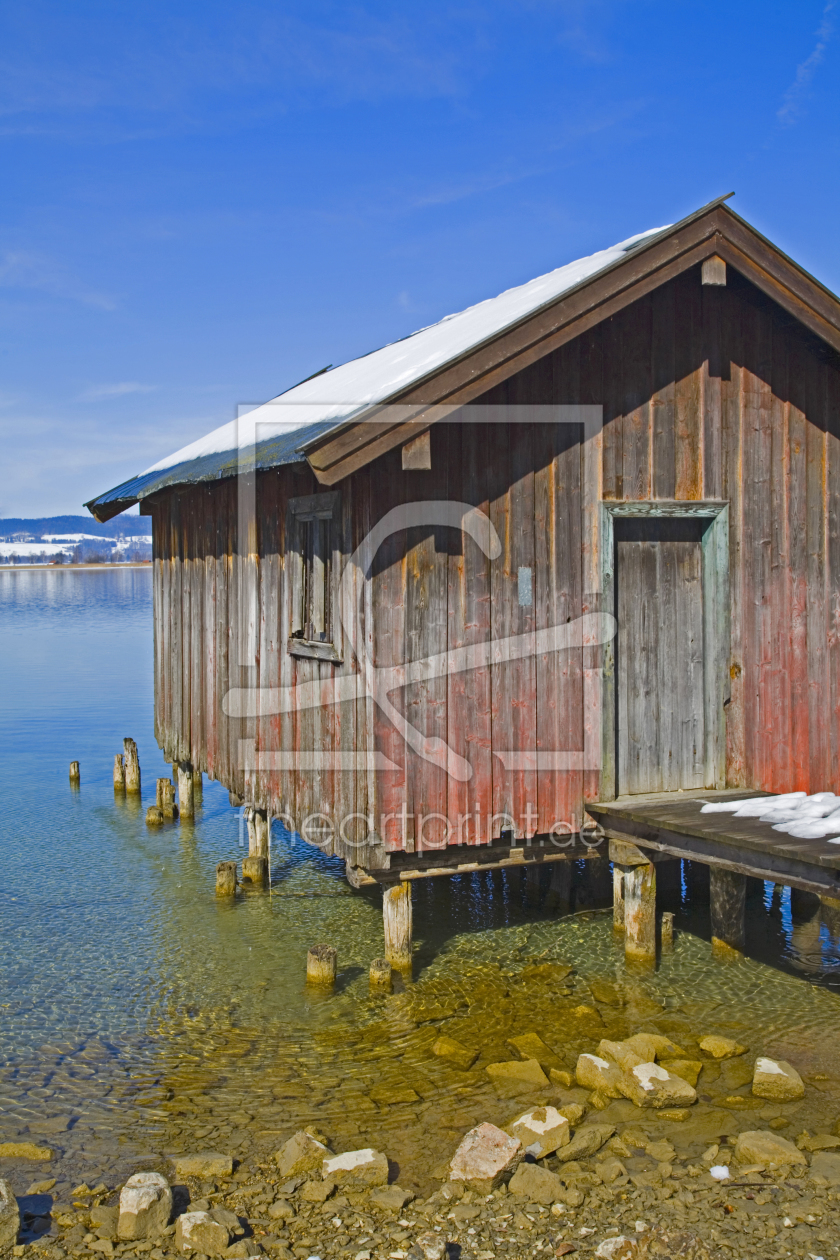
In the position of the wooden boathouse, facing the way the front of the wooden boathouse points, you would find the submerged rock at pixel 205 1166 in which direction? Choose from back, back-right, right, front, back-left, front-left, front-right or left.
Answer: right

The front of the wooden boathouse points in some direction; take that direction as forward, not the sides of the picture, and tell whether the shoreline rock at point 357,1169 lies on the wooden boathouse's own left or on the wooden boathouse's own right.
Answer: on the wooden boathouse's own right

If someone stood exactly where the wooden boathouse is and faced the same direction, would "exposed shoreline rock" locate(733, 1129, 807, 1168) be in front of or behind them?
in front

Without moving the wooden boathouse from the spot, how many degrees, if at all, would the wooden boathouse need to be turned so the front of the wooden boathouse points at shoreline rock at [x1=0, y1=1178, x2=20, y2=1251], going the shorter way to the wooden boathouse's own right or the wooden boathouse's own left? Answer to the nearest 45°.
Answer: approximately 90° to the wooden boathouse's own right

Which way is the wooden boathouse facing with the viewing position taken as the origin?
facing the viewer and to the right of the viewer

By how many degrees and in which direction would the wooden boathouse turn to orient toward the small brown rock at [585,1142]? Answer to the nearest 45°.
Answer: approximately 45° to its right
